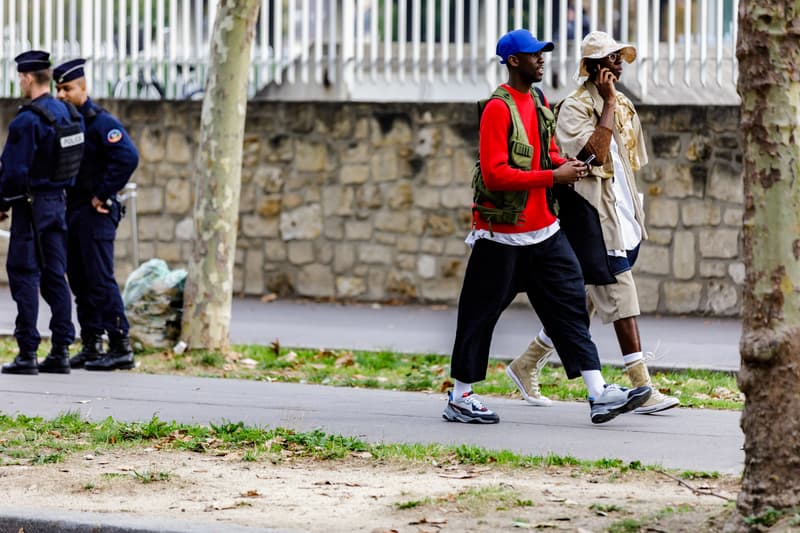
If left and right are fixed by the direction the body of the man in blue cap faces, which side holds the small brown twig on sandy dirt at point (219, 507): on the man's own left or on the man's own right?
on the man's own right

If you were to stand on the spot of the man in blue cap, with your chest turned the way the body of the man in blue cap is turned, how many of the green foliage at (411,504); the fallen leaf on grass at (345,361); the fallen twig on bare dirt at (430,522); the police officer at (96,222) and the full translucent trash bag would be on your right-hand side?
2

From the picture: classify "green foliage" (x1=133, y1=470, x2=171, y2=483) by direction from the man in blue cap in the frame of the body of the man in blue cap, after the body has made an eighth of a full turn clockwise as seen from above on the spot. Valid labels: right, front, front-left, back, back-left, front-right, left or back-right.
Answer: right

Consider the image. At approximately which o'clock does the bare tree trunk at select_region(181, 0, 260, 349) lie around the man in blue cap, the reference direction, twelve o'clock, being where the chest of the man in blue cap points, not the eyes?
The bare tree trunk is roughly at 8 o'clock from the man in blue cap.

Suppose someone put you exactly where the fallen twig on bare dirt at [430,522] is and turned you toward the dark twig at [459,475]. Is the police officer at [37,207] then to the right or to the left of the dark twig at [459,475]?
left

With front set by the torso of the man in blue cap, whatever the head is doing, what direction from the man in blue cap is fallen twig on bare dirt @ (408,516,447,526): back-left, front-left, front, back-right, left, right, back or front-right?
right

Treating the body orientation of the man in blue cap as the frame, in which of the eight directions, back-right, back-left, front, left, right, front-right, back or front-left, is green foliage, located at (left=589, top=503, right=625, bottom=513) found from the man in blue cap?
right

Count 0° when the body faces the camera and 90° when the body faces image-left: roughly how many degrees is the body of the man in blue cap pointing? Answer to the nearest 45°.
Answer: approximately 270°

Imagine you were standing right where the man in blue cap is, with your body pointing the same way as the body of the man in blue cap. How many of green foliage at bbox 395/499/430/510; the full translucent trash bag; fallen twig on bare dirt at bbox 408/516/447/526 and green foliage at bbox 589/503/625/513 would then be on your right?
3

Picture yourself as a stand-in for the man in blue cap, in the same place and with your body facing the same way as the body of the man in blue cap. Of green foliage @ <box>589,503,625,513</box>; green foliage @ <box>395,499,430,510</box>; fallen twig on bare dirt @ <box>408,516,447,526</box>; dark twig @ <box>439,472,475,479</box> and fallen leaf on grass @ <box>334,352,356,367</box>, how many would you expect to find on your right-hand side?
4

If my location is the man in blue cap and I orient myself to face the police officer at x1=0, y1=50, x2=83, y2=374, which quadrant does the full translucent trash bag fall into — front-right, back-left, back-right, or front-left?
front-right

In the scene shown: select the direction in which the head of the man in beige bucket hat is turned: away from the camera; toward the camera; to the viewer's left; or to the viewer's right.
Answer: to the viewer's right
